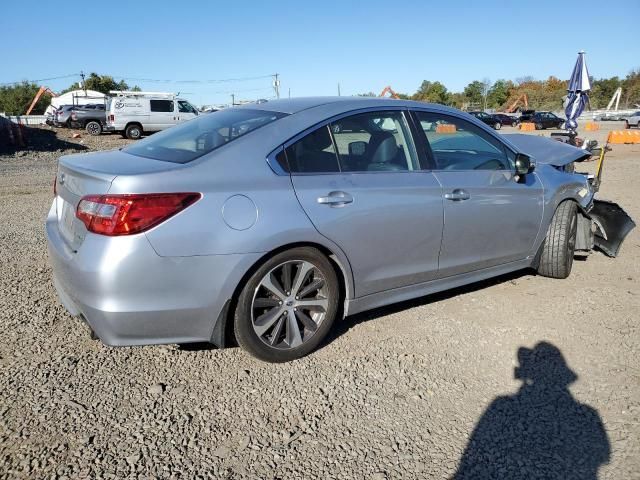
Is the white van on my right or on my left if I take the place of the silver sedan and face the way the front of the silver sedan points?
on my left

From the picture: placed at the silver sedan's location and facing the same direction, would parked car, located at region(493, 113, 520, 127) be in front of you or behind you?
in front

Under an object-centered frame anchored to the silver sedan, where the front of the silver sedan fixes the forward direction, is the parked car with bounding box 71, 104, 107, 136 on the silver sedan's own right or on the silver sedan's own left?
on the silver sedan's own left

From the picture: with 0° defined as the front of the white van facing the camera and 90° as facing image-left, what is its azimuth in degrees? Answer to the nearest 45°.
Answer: approximately 270°

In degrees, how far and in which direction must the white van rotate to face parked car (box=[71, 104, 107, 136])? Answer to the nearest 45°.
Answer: approximately 135° to its left

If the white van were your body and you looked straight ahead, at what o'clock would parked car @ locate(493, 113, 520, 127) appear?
The parked car is roughly at 11 o'clock from the white van.

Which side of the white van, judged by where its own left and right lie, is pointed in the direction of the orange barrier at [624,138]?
front

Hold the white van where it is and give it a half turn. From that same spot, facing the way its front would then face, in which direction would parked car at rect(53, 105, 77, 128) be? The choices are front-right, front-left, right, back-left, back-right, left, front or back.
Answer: front-right

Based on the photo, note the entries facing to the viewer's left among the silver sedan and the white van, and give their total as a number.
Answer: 0

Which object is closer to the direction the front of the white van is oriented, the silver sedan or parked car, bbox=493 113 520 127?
the parked car

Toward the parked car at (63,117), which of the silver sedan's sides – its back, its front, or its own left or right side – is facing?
left

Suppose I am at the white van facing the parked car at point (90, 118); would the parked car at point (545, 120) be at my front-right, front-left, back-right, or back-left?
back-right

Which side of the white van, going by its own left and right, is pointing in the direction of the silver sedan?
right

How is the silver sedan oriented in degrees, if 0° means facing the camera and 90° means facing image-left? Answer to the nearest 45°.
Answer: approximately 225°
